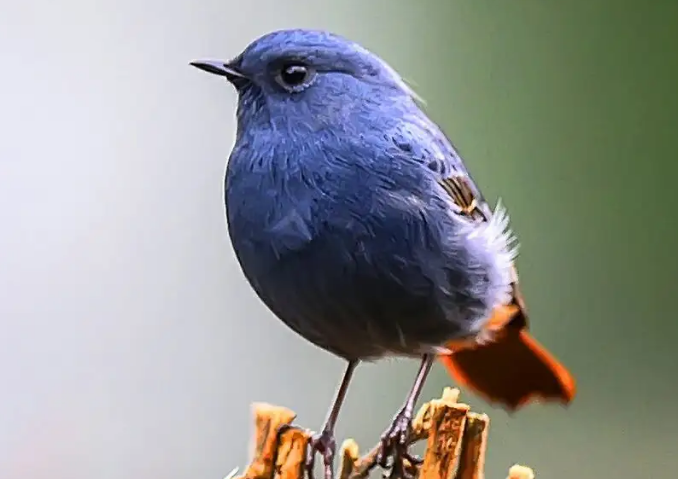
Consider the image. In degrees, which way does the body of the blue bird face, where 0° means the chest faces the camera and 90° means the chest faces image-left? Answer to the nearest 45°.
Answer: approximately 45°
